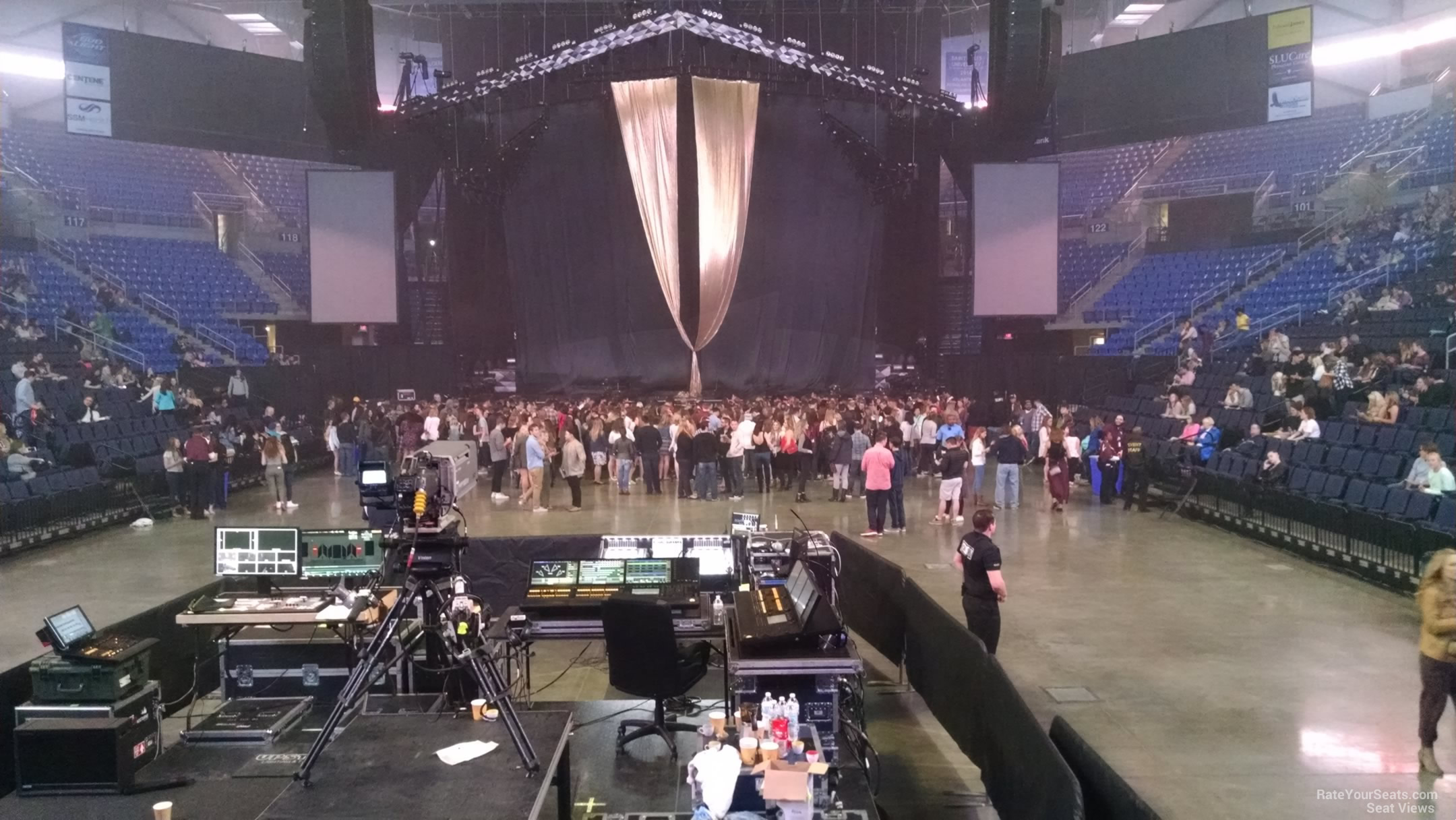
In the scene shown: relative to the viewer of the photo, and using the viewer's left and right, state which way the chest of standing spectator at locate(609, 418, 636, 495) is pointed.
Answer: facing away from the viewer

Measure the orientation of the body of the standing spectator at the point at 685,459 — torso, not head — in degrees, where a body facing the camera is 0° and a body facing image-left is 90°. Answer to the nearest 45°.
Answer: approximately 180°

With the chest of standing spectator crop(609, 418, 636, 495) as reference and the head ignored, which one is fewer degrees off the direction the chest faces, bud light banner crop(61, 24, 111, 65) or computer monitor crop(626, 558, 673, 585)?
the bud light banner

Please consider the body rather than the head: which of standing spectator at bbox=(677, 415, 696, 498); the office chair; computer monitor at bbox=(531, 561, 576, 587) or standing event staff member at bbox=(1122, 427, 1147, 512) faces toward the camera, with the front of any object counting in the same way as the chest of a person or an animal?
the computer monitor

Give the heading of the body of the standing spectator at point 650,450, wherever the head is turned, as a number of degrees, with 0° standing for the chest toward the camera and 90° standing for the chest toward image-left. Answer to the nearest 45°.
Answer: approximately 180°

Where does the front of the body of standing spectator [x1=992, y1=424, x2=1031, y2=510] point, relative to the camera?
away from the camera

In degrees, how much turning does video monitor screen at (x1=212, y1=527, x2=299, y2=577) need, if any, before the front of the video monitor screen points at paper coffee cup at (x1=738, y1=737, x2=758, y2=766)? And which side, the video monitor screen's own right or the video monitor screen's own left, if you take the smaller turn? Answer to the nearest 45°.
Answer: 0° — it already faces it

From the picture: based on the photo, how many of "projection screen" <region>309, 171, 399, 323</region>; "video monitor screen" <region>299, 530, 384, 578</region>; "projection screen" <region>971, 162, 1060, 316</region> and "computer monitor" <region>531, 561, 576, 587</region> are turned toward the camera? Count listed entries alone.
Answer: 4

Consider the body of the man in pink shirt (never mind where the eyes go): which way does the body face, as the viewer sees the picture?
away from the camera

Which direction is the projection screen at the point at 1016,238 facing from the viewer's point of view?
toward the camera

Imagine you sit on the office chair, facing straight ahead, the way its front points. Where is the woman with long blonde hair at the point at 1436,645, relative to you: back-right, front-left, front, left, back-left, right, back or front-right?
front-right

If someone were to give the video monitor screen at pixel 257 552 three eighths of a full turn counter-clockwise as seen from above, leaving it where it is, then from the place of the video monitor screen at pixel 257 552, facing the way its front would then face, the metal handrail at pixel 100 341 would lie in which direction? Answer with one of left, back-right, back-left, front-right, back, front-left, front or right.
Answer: front-left

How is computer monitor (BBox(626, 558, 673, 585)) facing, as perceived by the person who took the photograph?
facing the viewer
